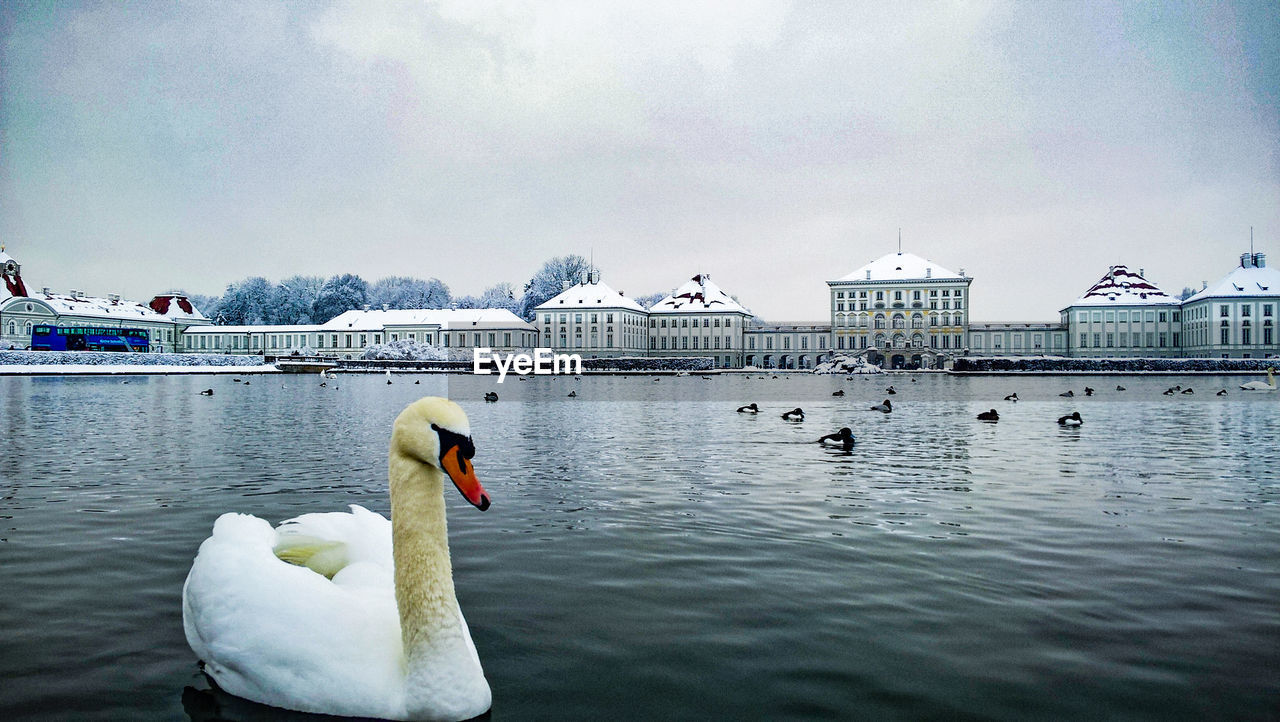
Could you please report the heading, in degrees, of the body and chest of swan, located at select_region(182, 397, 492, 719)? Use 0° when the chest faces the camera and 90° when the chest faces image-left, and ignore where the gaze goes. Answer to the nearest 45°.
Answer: approximately 315°

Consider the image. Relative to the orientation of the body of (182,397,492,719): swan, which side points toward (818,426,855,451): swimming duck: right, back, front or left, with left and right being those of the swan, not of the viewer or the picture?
left
